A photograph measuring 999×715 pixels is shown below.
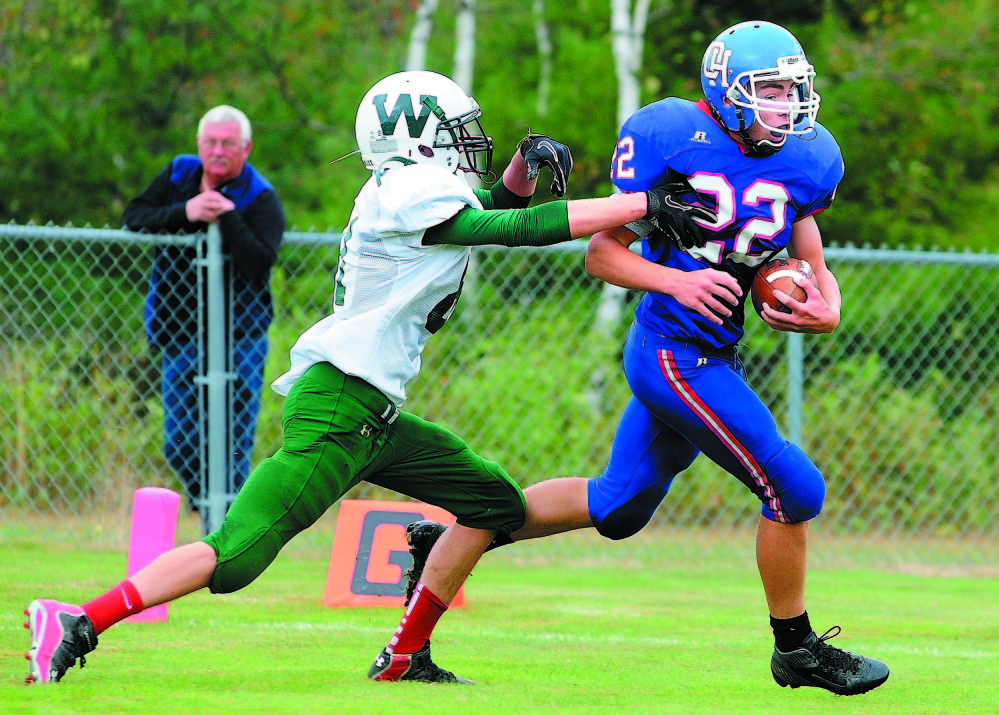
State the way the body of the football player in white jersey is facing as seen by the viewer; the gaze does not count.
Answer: to the viewer's right

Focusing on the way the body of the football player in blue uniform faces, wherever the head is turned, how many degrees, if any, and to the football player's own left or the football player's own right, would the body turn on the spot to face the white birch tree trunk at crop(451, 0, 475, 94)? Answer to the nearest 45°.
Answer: approximately 135° to the football player's own left

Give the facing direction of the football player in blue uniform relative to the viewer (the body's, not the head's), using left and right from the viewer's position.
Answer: facing the viewer and to the right of the viewer

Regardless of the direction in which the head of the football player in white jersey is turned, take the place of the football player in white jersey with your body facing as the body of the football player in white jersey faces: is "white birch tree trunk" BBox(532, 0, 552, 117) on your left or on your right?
on your left

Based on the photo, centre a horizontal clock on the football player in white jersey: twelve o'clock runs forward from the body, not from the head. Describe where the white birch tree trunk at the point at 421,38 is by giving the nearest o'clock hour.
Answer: The white birch tree trunk is roughly at 9 o'clock from the football player in white jersey.

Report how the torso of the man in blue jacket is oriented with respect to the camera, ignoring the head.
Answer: toward the camera

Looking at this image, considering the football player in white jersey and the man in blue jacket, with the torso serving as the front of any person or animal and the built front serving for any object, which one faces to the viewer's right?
the football player in white jersey

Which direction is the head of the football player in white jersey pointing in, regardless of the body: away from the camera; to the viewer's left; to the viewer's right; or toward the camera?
to the viewer's right

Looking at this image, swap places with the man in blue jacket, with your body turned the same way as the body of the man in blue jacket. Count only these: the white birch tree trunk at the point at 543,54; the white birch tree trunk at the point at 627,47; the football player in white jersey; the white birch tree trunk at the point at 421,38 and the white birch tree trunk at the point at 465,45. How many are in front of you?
1

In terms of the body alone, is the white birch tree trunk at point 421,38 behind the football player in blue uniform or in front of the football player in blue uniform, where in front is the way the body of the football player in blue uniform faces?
behind

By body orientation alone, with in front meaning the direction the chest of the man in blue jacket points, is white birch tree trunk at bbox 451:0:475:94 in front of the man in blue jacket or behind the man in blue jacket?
behind

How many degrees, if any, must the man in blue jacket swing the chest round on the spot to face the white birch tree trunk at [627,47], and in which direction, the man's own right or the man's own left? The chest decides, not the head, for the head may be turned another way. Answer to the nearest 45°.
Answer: approximately 135° to the man's own left

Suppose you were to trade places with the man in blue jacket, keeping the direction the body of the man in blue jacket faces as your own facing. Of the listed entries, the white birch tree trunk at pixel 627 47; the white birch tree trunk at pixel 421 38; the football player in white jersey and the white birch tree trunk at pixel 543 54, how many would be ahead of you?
1

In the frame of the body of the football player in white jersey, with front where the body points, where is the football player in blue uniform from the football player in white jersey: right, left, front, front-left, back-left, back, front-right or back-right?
front
